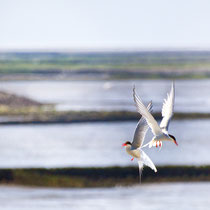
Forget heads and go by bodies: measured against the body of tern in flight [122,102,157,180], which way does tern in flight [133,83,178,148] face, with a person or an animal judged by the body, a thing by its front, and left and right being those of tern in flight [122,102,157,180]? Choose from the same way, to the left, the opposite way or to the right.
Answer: the opposite way

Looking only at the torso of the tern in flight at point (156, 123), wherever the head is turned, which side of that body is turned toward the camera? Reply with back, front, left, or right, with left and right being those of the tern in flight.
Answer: right

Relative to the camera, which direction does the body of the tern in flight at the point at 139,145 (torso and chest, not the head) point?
to the viewer's left
